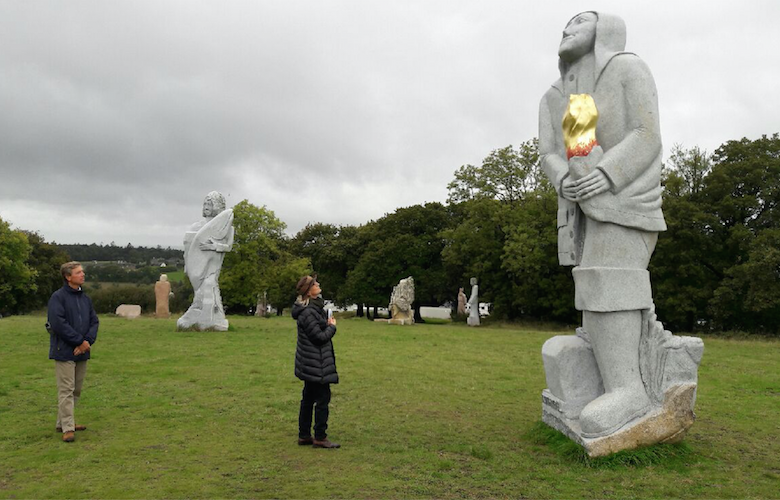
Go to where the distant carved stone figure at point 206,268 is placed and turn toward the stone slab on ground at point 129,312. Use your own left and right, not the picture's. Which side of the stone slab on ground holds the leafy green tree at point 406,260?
right

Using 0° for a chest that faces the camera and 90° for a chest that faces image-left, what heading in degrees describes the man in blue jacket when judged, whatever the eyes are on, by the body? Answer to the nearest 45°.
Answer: approximately 315°

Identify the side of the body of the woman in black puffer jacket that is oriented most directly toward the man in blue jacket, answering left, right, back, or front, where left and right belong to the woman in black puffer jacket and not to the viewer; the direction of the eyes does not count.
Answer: back

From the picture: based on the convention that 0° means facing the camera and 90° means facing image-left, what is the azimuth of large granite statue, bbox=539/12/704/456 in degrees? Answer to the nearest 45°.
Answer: approximately 45°

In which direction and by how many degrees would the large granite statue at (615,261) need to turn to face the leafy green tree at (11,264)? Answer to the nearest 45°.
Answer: approximately 90° to its right

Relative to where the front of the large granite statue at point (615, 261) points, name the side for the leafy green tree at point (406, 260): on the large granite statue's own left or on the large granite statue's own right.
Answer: on the large granite statue's own right

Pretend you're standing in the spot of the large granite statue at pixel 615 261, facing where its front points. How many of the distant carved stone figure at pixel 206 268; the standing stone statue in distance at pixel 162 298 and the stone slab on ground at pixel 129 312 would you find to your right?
3

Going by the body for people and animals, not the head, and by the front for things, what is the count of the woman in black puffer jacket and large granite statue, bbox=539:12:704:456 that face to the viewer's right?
1

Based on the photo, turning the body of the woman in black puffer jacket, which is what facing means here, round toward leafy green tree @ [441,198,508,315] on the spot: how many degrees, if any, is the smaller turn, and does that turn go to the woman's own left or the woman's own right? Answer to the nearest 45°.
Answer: approximately 90° to the woman's own left

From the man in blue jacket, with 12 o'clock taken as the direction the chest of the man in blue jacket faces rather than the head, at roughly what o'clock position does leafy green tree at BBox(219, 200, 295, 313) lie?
The leafy green tree is roughly at 8 o'clock from the man in blue jacket.

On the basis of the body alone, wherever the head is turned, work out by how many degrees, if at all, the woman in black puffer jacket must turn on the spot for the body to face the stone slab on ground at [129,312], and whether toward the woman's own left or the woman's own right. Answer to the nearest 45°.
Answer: approximately 90° to the woman's own left

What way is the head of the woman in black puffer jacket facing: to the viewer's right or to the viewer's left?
to the viewer's right

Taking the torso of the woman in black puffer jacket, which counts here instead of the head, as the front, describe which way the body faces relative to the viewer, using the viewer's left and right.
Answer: facing to the right of the viewer
